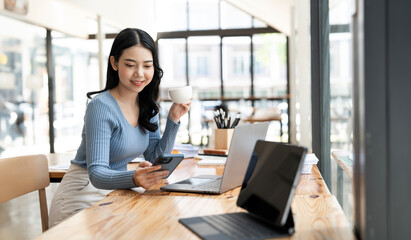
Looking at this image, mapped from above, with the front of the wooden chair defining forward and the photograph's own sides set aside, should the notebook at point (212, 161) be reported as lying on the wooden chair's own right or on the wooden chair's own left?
on the wooden chair's own left

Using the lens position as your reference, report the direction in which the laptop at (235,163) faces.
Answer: facing away from the viewer and to the left of the viewer

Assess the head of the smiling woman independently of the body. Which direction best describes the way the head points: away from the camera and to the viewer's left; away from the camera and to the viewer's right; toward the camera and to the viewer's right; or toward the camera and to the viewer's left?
toward the camera and to the viewer's right

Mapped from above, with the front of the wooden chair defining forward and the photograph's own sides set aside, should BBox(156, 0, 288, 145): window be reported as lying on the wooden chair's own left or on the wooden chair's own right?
on the wooden chair's own left

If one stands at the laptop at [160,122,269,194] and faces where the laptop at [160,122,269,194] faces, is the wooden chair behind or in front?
in front

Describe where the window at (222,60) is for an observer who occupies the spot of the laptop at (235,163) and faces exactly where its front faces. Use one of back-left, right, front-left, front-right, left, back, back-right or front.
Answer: front-right

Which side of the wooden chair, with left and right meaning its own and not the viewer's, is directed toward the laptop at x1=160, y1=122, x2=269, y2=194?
front

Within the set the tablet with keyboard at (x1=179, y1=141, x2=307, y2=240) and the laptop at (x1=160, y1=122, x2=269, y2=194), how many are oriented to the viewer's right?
0

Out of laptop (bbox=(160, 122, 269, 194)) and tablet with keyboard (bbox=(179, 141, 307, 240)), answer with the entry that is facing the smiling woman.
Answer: laptop (bbox=(160, 122, 269, 194))
